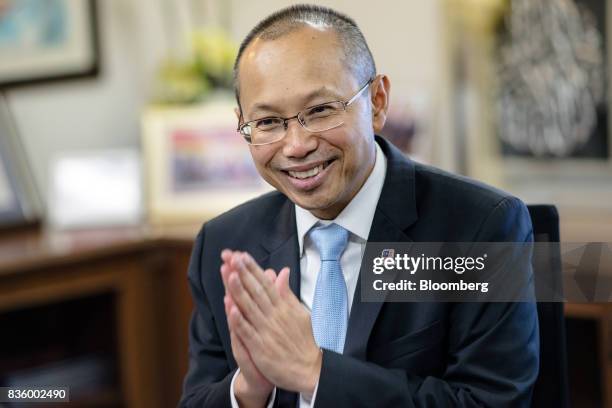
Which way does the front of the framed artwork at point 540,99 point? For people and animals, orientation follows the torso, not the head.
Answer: toward the camera

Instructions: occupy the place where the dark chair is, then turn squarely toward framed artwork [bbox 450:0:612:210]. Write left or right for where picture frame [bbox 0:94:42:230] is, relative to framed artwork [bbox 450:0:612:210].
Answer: left

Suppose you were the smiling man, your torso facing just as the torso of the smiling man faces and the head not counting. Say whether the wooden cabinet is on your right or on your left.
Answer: on your right

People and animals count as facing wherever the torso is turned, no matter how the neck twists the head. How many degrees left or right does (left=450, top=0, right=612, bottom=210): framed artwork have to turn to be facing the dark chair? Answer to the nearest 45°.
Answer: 0° — it already faces it

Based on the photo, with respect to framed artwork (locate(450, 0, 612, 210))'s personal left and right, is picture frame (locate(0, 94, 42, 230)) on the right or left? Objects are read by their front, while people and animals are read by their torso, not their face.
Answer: on its right

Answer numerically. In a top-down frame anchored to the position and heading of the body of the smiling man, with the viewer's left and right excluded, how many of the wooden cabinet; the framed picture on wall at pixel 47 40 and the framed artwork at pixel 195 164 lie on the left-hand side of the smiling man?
0

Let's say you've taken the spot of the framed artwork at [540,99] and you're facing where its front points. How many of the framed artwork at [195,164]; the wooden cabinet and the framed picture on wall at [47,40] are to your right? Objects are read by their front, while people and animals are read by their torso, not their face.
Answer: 3

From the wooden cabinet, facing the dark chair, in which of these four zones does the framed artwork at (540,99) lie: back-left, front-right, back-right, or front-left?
front-left

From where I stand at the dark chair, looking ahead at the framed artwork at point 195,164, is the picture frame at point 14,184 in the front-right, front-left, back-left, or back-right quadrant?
front-left

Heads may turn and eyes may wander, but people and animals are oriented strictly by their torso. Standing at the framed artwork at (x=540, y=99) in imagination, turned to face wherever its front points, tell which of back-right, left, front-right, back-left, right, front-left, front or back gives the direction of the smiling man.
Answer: front

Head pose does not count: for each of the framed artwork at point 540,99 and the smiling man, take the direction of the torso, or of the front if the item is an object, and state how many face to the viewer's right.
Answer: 0

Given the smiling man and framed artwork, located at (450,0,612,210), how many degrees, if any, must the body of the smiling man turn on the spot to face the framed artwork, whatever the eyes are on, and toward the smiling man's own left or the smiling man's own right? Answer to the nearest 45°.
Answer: approximately 180°

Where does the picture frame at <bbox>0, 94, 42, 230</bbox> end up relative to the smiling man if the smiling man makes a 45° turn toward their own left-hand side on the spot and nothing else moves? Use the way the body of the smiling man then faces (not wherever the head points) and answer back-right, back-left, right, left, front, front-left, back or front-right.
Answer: back-right

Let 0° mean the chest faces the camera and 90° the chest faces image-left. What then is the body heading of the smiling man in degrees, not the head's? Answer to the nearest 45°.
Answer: approximately 45°

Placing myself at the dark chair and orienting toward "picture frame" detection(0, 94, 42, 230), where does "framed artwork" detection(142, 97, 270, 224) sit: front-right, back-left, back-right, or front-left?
front-right

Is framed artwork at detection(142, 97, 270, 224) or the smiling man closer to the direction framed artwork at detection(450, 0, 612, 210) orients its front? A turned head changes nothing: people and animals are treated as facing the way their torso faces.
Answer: the smiling man

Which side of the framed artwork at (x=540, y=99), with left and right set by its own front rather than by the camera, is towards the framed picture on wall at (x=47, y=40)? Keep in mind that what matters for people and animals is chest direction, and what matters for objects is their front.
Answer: right

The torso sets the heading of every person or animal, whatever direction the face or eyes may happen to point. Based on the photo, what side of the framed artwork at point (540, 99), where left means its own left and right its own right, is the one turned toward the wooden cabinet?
right
